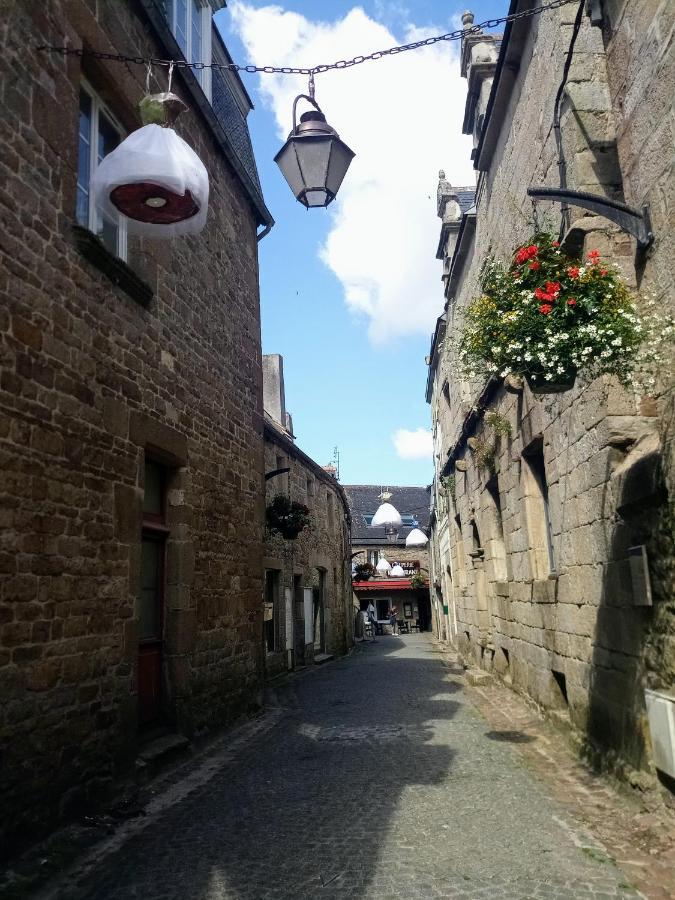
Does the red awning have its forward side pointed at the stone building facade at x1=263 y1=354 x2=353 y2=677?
yes

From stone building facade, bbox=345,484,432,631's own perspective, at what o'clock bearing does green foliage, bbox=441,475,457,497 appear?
The green foliage is roughly at 12 o'clock from the stone building facade.

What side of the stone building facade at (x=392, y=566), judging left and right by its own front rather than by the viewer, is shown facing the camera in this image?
front

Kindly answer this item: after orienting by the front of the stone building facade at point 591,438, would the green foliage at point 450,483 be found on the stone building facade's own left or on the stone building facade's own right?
on the stone building facade's own right

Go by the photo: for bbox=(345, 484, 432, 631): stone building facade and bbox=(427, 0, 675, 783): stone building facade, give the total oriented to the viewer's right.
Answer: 0

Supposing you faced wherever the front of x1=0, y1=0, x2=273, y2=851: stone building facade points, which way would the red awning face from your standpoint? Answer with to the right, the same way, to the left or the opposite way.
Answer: to the right

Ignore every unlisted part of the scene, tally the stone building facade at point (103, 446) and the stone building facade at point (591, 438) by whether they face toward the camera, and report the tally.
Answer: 0

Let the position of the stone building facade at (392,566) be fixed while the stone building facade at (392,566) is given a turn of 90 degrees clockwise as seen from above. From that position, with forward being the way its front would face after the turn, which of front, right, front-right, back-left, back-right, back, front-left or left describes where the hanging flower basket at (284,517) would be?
left

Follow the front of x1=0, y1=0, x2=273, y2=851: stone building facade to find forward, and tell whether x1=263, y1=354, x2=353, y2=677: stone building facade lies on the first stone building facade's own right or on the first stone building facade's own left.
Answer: on the first stone building facade's own left

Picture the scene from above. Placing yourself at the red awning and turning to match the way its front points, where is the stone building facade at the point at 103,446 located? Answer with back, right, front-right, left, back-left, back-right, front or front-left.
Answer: front

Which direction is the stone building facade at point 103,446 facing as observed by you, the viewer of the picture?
facing to the right of the viewer

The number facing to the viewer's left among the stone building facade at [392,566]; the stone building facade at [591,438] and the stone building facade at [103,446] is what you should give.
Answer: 1

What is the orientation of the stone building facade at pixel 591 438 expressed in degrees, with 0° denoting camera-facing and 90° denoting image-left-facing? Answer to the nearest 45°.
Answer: approximately 90°

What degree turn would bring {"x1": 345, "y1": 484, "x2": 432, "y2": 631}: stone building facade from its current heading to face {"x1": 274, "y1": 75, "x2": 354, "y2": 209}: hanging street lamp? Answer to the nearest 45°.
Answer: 0° — it already faces it

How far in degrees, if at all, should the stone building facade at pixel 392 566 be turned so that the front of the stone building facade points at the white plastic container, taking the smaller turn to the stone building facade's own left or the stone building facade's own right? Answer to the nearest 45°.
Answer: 0° — it already faces it

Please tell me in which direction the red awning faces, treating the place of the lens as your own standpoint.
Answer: facing the viewer
